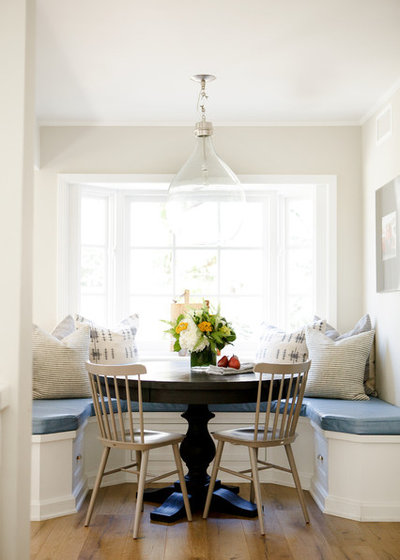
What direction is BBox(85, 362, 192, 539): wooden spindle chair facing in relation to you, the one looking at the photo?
facing away from the viewer and to the right of the viewer

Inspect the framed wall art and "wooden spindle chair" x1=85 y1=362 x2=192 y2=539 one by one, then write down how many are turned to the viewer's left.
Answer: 1

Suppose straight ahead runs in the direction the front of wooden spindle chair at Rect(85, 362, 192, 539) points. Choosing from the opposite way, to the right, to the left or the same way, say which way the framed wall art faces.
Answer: to the left

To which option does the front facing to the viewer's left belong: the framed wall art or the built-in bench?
the framed wall art

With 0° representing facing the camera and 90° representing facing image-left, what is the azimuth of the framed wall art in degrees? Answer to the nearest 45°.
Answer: approximately 90°

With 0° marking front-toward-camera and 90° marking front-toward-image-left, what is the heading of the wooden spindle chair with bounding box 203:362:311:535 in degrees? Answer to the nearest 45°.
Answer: approximately 135°
